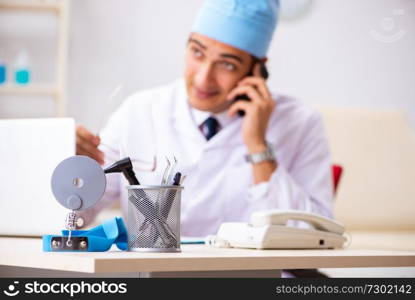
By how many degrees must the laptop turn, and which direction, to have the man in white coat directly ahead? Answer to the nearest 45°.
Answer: approximately 45° to its right

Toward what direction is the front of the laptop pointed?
away from the camera

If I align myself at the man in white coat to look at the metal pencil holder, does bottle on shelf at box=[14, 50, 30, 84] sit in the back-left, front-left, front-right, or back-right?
back-right

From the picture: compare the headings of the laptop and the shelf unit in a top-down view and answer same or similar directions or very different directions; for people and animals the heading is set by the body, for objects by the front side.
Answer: very different directions

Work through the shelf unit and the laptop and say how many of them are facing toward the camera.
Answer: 1

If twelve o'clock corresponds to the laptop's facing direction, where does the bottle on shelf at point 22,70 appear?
The bottle on shelf is roughly at 12 o'clock from the laptop.

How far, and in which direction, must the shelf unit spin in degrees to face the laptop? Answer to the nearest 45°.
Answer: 0° — it already faces it

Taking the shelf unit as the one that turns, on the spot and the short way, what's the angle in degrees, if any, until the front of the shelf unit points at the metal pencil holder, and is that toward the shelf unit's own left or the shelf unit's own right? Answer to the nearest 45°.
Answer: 0° — it already faces it

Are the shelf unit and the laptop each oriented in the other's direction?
yes
